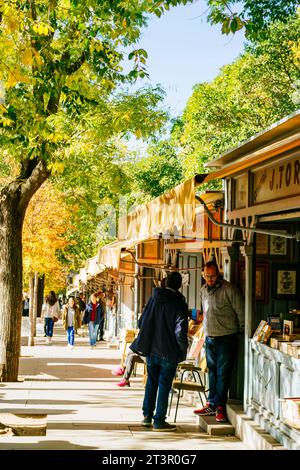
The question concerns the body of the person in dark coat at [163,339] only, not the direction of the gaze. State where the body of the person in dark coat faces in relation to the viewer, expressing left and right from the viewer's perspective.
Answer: facing away from the viewer and to the right of the viewer

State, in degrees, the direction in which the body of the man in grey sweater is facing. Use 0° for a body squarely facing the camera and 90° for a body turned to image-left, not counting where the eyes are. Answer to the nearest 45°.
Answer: approximately 45°

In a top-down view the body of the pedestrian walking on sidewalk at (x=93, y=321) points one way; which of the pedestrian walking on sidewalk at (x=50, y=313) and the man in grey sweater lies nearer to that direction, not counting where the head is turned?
the man in grey sweater

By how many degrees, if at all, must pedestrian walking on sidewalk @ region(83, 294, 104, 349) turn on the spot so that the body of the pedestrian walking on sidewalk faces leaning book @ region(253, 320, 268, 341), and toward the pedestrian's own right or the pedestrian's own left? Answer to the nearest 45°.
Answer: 0° — they already face it

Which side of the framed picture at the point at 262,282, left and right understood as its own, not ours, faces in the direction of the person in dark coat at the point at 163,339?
front

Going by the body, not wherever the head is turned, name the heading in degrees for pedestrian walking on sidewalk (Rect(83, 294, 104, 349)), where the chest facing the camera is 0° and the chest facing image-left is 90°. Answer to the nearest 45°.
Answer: approximately 0°
